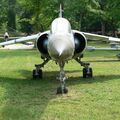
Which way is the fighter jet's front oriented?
toward the camera
